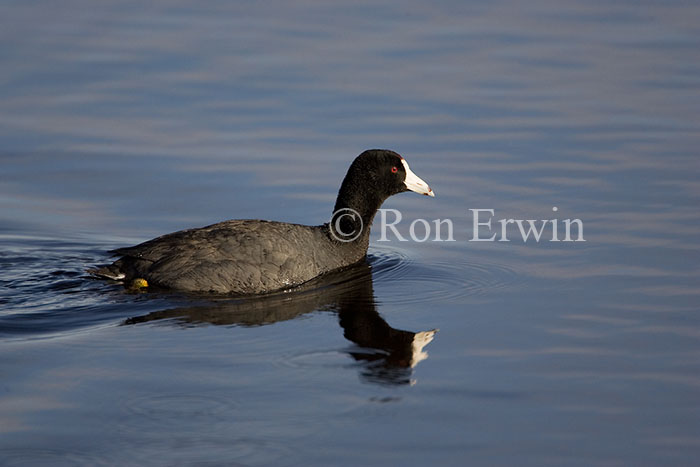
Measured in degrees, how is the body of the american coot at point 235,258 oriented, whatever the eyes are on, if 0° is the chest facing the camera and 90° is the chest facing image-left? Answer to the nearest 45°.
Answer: approximately 270°
